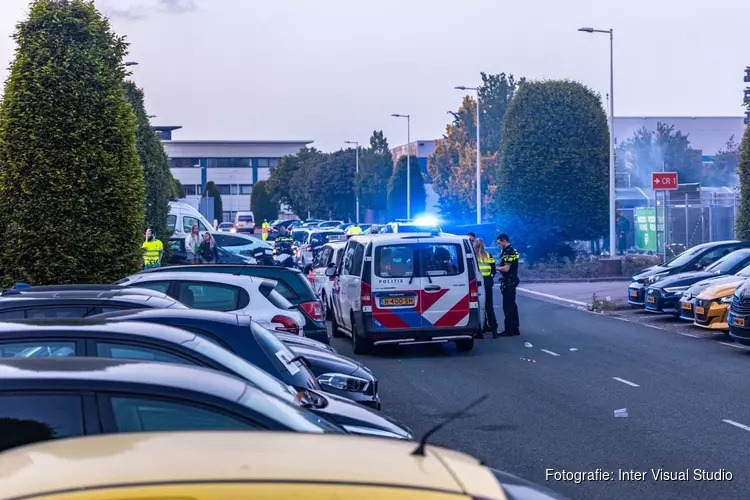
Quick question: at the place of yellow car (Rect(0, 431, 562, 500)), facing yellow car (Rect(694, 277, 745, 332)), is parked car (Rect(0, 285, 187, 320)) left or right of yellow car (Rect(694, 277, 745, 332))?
left

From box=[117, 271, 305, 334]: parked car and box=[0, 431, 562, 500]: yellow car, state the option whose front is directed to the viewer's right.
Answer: the yellow car

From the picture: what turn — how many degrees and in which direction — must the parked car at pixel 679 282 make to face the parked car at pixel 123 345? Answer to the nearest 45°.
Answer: approximately 45° to its left

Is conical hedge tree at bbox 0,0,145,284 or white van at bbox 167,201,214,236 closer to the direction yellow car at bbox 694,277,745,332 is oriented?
the conical hedge tree

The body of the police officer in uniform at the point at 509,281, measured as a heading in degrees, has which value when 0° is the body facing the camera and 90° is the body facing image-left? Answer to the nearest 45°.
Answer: approximately 90°

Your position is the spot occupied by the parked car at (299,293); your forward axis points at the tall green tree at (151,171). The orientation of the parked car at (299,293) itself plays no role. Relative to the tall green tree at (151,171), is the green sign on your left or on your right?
right

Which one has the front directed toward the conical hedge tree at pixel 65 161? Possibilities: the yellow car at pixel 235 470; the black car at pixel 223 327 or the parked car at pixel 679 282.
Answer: the parked car

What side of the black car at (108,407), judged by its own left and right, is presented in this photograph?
right
